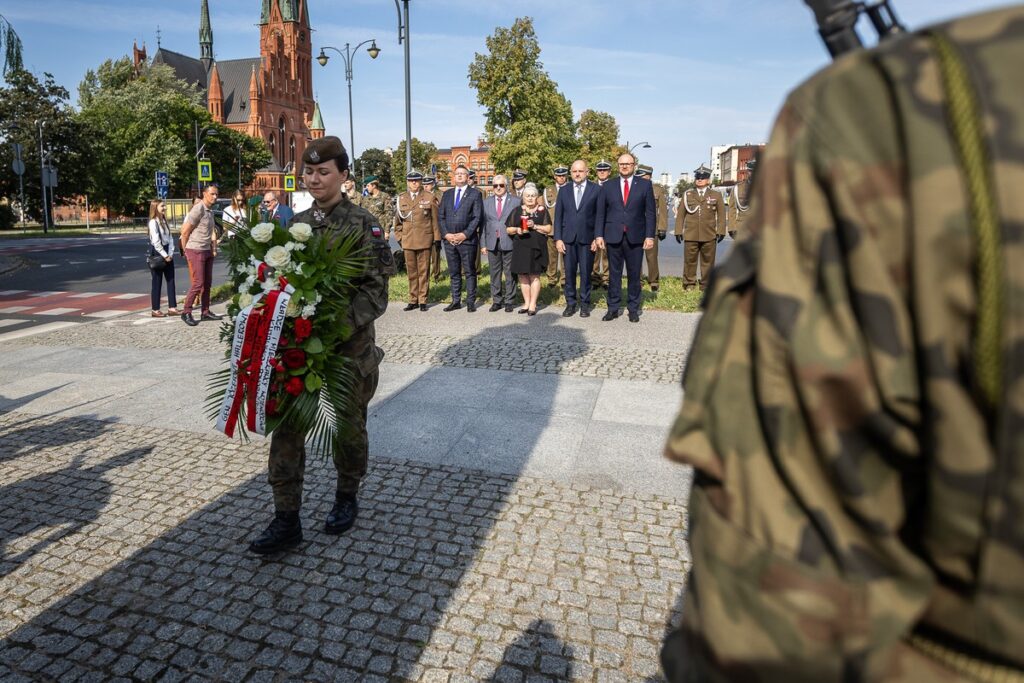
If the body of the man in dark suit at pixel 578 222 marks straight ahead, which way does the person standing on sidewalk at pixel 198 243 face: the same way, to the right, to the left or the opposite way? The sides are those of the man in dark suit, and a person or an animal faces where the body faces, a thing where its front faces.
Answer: to the left

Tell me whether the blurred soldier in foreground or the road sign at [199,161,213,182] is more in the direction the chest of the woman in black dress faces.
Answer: the blurred soldier in foreground

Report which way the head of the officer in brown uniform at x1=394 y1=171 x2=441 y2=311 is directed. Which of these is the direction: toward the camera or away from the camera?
toward the camera

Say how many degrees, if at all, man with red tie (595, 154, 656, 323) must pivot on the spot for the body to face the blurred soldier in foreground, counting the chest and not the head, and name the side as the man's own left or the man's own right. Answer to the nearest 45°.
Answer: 0° — they already face them

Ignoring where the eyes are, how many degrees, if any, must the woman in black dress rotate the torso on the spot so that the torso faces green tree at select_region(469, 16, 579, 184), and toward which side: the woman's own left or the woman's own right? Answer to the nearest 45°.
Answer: approximately 180°

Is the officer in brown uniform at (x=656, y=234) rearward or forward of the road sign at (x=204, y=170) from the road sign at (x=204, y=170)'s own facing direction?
forward

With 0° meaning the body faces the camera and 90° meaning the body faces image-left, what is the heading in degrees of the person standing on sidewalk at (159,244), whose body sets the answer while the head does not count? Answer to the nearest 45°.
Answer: approximately 315°

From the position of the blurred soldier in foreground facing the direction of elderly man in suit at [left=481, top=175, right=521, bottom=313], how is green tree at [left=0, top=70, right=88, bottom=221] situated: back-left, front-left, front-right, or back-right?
front-left

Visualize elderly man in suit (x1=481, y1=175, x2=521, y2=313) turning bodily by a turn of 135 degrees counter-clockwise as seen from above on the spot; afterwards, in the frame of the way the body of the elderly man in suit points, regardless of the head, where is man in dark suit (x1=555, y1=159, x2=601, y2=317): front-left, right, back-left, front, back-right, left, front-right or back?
right

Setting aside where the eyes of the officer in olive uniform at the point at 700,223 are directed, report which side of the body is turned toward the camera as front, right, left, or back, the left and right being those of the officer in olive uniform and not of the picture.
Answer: front

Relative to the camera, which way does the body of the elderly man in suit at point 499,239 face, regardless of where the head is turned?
toward the camera

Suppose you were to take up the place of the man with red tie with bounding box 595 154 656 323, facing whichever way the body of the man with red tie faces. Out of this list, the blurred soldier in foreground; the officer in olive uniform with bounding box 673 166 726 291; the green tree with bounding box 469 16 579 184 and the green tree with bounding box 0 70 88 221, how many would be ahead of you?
1
